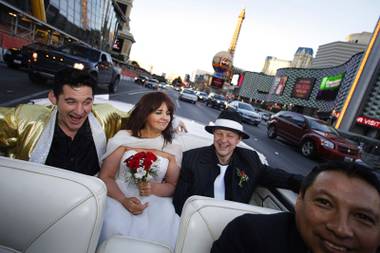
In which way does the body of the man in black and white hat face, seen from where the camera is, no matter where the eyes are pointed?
toward the camera

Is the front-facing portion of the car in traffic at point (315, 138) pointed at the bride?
no

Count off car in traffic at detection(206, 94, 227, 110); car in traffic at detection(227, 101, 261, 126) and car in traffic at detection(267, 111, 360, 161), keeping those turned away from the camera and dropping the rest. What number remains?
0

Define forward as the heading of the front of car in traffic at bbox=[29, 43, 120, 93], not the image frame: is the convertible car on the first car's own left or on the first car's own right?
on the first car's own left

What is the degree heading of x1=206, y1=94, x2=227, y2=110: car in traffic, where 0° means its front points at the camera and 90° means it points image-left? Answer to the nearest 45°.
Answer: approximately 315°

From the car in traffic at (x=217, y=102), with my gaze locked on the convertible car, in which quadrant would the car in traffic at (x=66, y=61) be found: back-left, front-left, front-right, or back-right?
front-right

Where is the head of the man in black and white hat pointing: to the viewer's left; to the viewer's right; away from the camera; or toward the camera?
toward the camera

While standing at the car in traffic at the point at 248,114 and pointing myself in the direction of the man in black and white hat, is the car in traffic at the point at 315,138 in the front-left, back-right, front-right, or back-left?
front-left

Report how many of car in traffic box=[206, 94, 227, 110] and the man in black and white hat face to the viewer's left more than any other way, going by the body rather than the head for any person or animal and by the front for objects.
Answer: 0

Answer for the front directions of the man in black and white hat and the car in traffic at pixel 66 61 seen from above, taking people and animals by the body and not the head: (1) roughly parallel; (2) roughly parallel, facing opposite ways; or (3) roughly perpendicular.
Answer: roughly parallel

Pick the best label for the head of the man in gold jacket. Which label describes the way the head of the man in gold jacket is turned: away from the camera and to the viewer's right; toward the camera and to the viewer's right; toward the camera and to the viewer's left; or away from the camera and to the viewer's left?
toward the camera and to the viewer's right

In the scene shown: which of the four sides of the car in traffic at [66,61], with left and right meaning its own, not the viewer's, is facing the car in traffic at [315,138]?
left

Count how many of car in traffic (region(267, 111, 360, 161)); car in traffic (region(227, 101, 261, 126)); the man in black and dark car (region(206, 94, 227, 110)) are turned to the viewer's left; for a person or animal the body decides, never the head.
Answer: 0

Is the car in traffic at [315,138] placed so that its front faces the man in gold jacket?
no

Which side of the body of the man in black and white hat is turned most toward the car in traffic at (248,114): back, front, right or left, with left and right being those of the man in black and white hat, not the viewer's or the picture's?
back

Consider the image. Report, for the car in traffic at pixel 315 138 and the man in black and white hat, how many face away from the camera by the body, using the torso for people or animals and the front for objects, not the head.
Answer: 0

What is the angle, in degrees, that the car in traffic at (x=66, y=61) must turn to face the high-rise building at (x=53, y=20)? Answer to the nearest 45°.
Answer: approximately 135° to its right

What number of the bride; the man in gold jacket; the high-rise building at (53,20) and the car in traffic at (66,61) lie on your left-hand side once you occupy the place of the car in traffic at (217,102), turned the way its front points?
0
